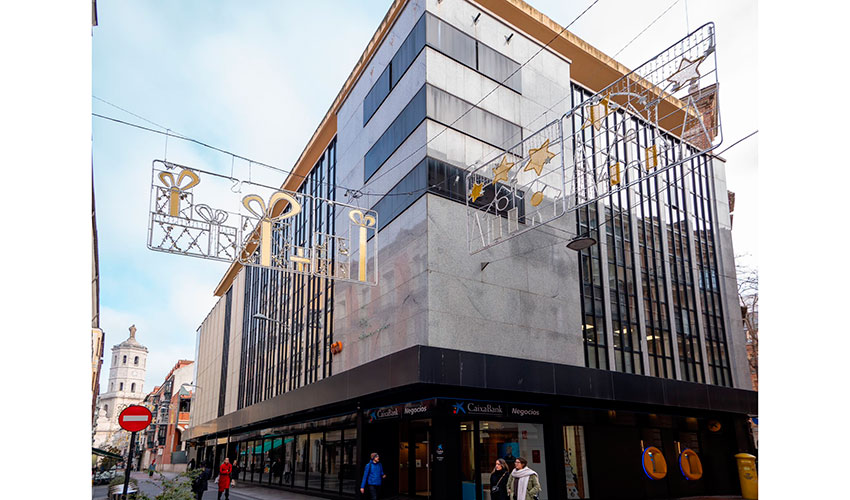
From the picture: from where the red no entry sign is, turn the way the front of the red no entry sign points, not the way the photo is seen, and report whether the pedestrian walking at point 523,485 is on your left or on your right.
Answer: on your left

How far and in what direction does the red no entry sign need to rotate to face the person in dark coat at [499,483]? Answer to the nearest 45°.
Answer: approximately 90° to its left

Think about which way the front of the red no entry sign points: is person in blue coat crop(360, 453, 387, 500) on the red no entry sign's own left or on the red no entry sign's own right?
on the red no entry sign's own left

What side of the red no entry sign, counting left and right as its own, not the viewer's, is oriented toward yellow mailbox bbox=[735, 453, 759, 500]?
left

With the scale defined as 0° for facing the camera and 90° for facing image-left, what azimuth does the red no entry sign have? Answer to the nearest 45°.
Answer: approximately 0°
